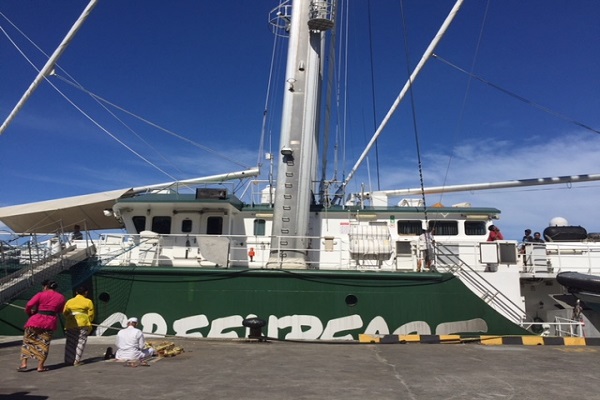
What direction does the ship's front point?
to the viewer's left

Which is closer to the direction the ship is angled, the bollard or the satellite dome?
the bollard

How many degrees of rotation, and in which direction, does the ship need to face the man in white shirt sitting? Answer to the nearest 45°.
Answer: approximately 45° to its left

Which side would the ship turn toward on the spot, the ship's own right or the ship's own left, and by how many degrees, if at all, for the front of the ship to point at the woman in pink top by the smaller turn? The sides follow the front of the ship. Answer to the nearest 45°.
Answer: approximately 45° to the ship's own left
